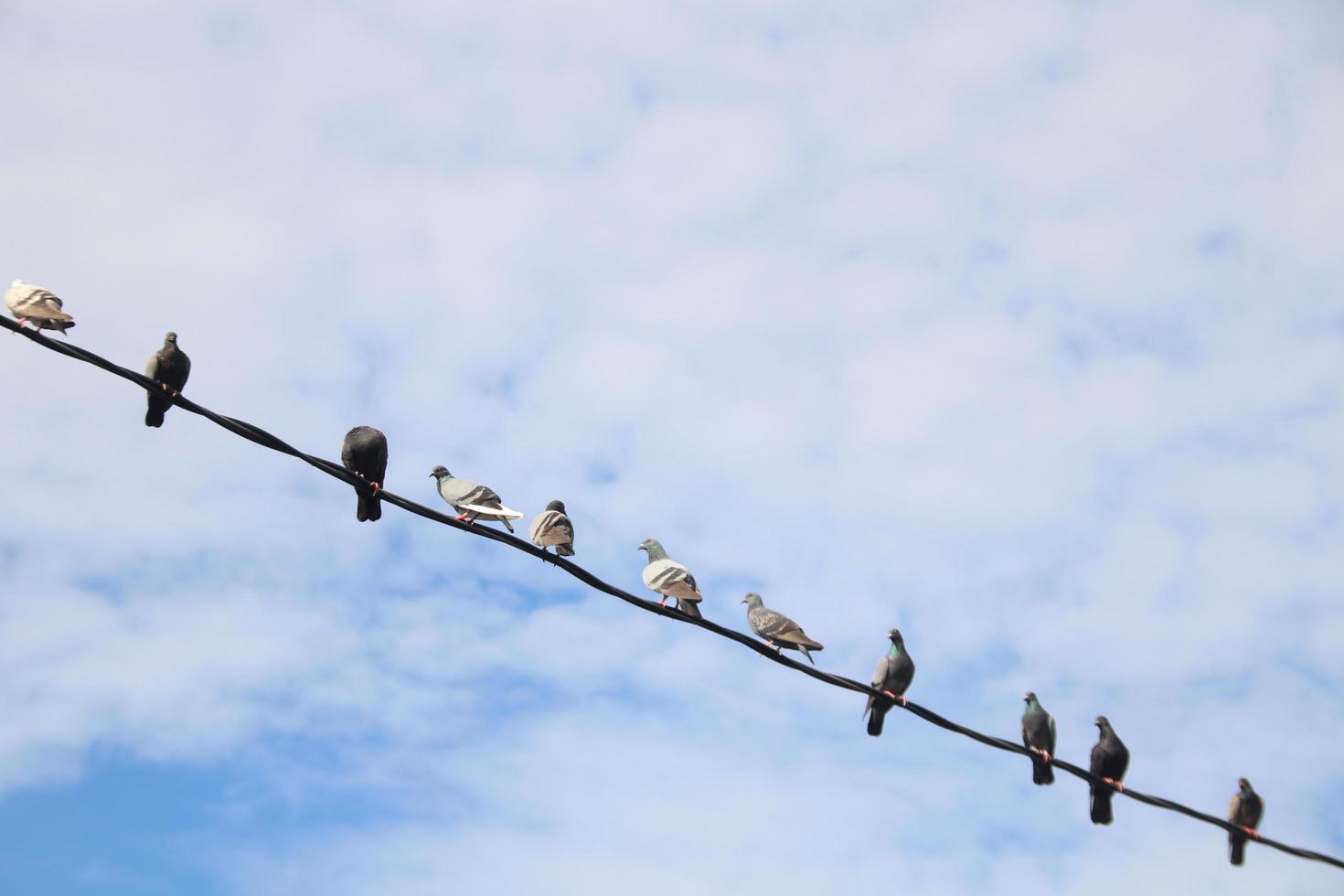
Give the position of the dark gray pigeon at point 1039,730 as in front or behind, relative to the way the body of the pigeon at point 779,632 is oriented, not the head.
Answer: behind

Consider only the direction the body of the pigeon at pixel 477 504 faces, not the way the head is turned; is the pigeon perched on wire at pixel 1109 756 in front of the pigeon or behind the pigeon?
behind

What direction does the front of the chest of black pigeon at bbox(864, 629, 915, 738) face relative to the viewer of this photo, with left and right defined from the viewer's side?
facing the viewer and to the right of the viewer

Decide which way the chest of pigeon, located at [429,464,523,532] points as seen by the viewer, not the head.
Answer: to the viewer's left

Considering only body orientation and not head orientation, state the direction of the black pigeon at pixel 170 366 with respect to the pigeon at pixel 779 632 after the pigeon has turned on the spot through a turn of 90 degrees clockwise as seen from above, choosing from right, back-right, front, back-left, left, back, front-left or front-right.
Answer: left

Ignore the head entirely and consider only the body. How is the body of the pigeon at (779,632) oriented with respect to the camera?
to the viewer's left

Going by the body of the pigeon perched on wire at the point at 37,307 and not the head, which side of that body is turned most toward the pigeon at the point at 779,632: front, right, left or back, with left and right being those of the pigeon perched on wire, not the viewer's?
back

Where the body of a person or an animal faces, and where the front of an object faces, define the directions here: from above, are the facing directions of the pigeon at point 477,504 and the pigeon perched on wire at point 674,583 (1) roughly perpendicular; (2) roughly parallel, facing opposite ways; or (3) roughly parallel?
roughly parallel

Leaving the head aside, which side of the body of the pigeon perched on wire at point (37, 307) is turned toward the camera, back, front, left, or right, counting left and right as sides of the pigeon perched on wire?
left

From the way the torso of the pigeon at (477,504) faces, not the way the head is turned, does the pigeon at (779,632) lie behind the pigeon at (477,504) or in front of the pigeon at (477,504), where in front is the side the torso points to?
behind

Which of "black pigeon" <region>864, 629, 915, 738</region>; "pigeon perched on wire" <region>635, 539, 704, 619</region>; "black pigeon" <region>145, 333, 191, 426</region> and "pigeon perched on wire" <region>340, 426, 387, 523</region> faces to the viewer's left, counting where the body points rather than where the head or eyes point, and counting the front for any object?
"pigeon perched on wire" <region>635, 539, 704, 619</region>

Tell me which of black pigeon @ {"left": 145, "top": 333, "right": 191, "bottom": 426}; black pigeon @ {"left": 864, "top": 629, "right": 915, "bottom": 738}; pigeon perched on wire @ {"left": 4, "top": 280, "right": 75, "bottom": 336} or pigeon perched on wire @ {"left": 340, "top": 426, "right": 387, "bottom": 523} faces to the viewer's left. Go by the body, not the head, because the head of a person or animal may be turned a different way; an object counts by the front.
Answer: pigeon perched on wire @ {"left": 4, "top": 280, "right": 75, "bottom": 336}

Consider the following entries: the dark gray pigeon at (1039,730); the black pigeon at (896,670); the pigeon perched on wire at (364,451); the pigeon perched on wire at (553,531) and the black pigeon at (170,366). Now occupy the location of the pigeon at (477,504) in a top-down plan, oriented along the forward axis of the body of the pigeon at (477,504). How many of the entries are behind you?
3

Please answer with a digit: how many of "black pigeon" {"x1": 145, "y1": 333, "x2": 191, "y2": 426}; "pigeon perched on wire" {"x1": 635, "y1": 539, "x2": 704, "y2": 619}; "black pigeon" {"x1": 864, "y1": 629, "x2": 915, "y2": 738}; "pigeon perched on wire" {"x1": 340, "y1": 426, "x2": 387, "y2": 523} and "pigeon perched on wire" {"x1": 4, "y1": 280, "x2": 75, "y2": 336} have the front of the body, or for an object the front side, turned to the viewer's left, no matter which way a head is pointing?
2
